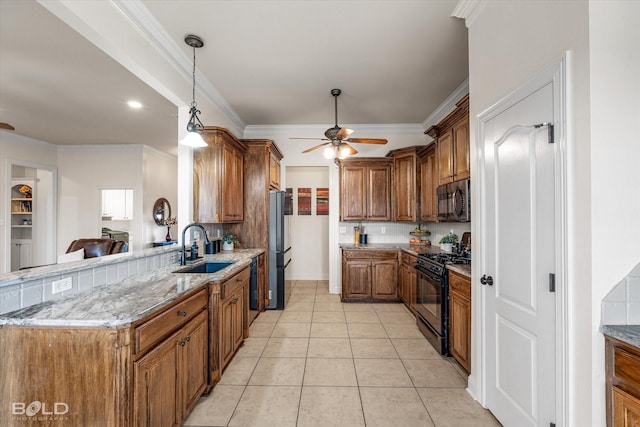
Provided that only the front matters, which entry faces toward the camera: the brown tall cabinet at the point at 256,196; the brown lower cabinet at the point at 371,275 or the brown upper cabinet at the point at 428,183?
the brown lower cabinet

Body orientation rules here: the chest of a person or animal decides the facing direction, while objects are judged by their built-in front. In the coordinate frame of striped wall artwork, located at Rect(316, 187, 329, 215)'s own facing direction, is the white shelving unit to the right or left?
on its right

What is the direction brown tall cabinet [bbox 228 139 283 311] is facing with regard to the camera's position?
facing to the right of the viewer

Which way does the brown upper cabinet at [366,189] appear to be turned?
toward the camera

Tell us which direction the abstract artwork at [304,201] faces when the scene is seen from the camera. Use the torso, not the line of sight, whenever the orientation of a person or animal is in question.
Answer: facing the viewer

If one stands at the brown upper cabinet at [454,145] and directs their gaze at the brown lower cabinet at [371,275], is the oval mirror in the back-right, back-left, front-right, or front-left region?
front-left

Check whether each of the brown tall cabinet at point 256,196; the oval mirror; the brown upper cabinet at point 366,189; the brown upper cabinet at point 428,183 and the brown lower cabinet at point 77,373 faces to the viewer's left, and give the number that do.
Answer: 1

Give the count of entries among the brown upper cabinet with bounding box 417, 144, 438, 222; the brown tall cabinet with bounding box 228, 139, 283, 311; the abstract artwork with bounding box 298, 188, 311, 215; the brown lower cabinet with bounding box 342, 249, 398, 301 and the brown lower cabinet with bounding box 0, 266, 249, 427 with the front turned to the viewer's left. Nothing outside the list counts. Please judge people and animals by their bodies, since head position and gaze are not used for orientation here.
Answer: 1

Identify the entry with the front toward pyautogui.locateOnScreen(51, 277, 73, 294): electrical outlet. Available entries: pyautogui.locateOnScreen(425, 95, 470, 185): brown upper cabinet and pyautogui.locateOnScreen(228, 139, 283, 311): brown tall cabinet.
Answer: pyautogui.locateOnScreen(425, 95, 470, 185): brown upper cabinet

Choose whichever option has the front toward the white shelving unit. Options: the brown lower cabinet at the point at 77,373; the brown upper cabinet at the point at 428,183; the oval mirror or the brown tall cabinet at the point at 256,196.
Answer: the brown upper cabinet at the point at 428,183

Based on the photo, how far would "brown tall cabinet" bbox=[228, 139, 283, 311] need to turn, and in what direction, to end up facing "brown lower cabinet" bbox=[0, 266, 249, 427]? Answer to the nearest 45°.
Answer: approximately 90° to its right

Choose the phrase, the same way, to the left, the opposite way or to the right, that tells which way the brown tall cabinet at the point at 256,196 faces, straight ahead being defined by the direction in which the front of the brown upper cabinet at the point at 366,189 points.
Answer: to the left

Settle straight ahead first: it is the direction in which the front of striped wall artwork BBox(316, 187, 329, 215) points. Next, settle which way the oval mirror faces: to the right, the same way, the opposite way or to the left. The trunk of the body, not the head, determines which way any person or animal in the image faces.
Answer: to the left

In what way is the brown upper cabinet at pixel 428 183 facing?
to the viewer's left

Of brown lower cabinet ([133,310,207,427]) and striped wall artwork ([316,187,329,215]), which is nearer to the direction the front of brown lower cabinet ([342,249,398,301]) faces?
the brown lower cabinet

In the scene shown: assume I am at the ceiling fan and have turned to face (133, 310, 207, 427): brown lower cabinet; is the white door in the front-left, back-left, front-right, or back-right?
front-left

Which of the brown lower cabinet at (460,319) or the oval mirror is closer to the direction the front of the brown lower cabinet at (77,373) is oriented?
the brown lower cabinet

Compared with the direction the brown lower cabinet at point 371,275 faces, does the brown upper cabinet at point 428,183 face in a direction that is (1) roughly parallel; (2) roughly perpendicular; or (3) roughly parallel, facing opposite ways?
roughly perpendicular

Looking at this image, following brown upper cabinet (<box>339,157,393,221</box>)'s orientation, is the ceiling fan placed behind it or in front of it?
in front
